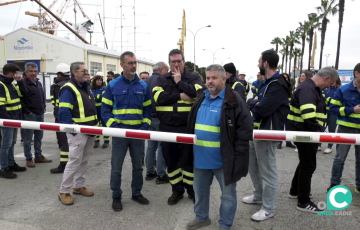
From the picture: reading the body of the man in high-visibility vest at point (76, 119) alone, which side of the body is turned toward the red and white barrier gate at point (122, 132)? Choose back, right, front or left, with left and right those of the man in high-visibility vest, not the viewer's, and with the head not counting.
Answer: front

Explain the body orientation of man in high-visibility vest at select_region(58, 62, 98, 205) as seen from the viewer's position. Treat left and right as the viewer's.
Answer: facing the viewer and to the right of the viewer

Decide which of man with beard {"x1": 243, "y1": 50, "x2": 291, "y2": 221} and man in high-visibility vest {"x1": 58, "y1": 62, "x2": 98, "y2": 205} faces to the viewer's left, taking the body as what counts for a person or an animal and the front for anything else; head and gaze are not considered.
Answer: the man with beard

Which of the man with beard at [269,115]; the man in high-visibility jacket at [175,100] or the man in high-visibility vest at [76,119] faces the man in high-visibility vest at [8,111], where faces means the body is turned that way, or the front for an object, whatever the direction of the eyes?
the man with beard

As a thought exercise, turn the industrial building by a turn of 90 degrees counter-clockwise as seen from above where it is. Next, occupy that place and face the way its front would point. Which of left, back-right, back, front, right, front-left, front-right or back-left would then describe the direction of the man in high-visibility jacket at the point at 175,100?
front-right

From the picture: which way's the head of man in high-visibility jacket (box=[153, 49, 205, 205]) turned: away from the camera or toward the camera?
toward the camera

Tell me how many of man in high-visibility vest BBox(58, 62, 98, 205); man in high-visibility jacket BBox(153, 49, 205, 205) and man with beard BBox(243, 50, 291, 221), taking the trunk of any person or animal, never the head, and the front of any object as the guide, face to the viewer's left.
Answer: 1

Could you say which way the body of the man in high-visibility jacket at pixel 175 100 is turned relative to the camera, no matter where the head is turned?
toward the camera

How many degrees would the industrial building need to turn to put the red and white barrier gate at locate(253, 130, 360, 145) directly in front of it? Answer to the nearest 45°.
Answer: approximately 45° to its left

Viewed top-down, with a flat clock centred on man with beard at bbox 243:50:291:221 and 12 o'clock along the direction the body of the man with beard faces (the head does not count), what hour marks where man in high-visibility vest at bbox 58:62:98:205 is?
The man in high-visibility vest is roughly at 12 o'clock from the man with beard.

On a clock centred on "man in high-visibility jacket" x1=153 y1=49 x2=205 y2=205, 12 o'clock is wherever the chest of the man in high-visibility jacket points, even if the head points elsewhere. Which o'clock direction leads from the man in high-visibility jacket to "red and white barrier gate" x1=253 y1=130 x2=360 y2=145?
The red and white barrier gate is roughly at 10 o'clock from the man in high-visibility jacket.

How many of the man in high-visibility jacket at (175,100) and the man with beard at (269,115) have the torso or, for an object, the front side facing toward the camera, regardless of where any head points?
1

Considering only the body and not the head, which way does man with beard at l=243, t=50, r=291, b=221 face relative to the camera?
to the viewer's left

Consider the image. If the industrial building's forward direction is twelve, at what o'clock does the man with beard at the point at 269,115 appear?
The man with beard is roughly at 10 o'clock from the industrial building.

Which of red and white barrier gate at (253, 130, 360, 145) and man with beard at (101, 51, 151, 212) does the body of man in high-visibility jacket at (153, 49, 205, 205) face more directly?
the red and white barrier gate

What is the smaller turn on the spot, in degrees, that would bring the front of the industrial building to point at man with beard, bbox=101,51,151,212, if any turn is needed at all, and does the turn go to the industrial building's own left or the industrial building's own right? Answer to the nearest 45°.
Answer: approximately 45° to the industrial building's own left

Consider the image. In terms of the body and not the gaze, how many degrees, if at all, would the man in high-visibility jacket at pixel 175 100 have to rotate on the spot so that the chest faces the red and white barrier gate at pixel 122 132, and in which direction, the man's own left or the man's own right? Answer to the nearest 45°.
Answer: approximately 45° to the man's own right

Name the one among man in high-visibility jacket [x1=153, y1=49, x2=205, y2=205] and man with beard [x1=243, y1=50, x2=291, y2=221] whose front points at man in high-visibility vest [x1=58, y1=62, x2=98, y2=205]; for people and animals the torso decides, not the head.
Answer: the man with beard

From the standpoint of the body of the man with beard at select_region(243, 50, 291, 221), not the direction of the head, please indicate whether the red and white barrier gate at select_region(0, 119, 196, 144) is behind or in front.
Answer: in front

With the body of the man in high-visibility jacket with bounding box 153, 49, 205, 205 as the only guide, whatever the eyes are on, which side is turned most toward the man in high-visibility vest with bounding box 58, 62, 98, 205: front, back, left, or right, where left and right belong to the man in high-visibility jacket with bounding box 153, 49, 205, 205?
right
